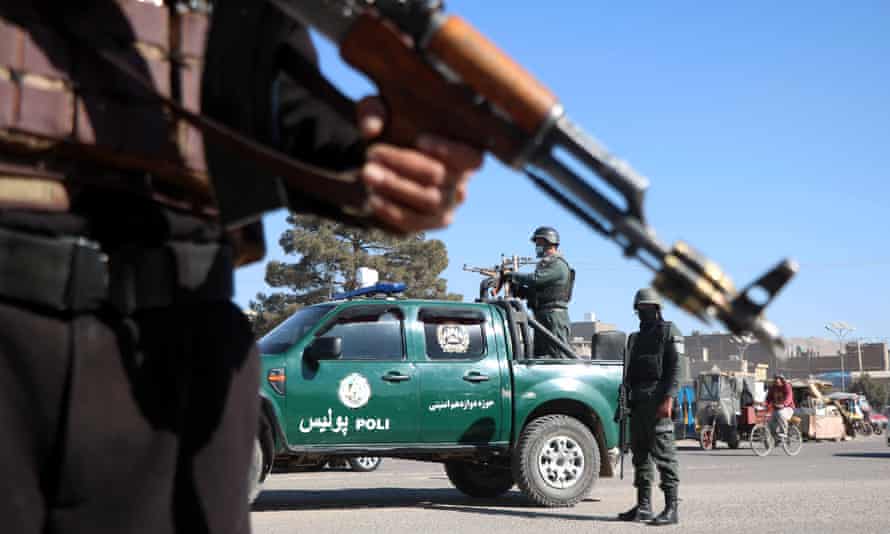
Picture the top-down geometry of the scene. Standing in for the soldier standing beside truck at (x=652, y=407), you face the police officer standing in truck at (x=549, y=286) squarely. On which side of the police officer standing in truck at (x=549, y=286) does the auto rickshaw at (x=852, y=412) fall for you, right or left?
right

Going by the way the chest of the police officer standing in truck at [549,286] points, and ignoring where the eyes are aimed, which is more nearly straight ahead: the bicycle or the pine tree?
the pine tree

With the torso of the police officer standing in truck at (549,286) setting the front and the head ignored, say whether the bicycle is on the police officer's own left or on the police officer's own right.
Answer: on the police officer's own right

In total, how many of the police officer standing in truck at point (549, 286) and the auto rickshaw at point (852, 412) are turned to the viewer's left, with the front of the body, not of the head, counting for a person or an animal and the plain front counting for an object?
1

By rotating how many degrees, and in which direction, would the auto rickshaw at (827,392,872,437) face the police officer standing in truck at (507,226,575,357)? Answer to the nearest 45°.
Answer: approximately 45° to its right

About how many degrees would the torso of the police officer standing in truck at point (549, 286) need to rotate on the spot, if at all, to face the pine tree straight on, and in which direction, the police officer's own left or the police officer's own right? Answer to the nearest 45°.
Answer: approximately 90° to the police officer's own right

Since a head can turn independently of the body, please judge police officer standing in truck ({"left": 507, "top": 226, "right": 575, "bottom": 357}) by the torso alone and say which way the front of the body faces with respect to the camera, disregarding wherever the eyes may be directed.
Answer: to the viewer's left

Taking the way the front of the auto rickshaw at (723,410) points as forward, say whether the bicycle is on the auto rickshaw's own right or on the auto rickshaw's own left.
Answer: on the auto rickshaw's own left

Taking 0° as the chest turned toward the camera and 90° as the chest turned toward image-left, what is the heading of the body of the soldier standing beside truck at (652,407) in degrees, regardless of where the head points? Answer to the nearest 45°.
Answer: approximately 45°

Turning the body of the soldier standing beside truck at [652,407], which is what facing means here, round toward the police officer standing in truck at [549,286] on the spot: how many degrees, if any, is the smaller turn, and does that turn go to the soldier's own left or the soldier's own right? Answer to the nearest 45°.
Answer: approximately 90° to the soldier's own right

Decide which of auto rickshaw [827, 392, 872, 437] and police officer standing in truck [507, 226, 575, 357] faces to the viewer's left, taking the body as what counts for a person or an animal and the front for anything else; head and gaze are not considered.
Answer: the police officer standing in truck
